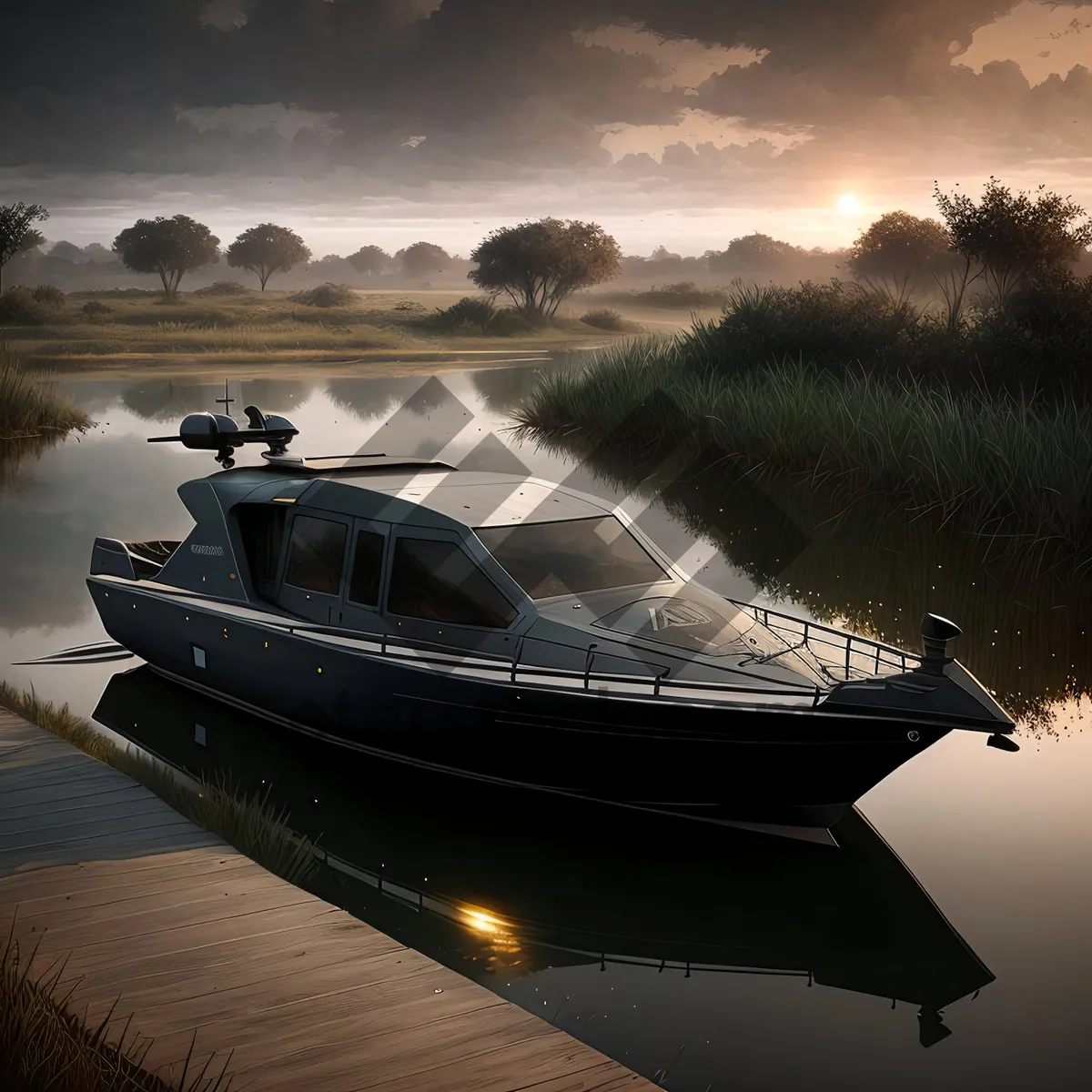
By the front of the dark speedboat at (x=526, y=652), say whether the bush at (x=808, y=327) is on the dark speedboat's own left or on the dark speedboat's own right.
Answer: on the dark speedboat's own left

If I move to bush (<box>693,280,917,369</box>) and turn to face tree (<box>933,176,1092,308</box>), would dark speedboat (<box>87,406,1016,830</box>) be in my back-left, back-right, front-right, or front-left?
back-right

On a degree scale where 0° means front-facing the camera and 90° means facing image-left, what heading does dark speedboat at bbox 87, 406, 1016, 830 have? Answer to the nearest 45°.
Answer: approximately 315°
